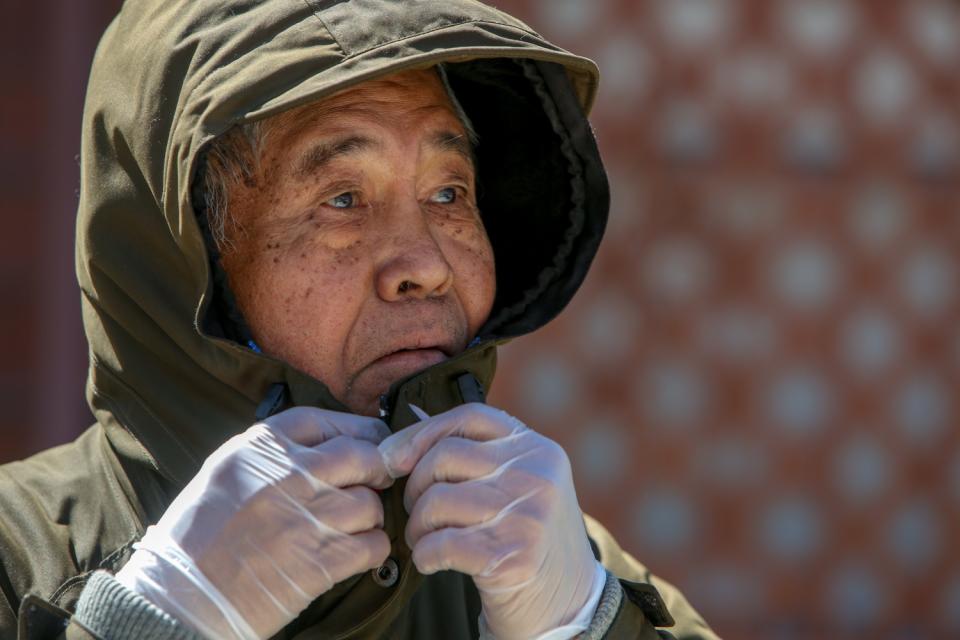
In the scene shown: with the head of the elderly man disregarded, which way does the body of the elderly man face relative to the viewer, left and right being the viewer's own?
facing the viewer and to the right of the viewer

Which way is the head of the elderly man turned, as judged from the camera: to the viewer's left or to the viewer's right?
to the viewer's right
